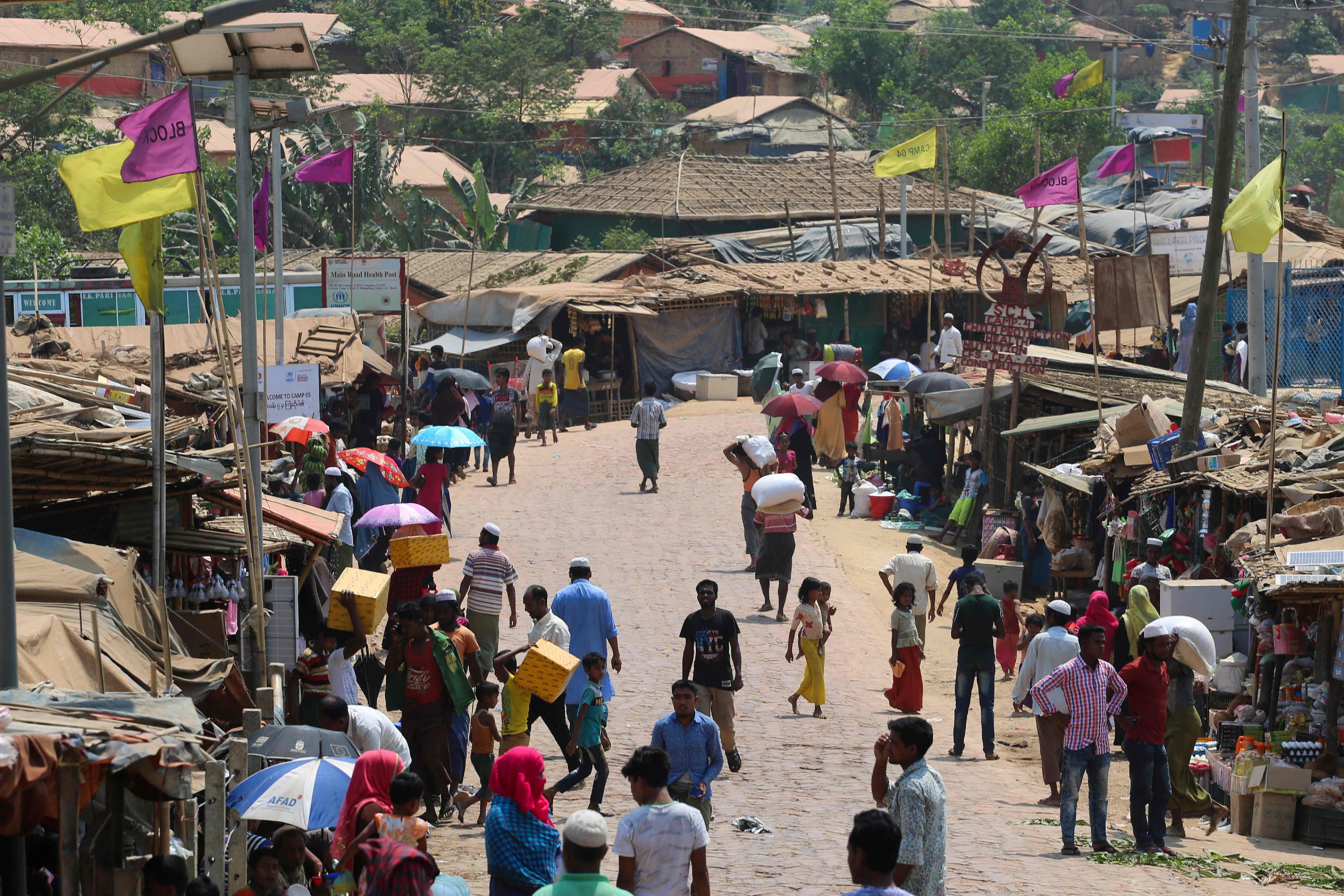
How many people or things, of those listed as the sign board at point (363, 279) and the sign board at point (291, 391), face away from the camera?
0

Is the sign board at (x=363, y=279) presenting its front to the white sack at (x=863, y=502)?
no

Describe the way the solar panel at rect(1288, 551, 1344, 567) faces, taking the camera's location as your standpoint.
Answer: facing the viewer

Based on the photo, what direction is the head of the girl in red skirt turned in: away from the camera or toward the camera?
toward the camera

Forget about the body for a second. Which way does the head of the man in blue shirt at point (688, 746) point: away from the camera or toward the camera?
toward the camera

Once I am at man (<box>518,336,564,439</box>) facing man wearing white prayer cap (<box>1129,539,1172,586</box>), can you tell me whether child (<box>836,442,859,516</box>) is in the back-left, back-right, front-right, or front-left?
front-left

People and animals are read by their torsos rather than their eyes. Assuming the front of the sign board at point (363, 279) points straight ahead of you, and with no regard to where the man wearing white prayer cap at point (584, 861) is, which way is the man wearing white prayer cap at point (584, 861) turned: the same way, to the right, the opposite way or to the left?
the opposite way

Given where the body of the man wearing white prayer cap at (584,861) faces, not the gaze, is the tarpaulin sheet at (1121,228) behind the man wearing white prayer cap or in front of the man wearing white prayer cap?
in front

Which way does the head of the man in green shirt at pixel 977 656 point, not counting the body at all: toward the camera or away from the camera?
away from the camera

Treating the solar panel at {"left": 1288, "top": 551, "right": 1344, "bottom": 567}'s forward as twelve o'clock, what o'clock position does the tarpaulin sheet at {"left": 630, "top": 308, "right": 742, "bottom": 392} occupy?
The tarpaulin sheet is roughly at 5 o'clock from the solar panel.

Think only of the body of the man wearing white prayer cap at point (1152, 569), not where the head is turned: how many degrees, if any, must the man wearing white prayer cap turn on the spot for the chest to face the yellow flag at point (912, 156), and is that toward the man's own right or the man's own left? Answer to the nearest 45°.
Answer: approximately 180°

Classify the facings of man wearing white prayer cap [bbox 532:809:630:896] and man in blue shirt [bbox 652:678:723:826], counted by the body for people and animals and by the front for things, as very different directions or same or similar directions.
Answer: very different directions

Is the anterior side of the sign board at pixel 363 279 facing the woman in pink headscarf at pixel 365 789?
yes

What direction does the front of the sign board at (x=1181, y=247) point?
toward the camera

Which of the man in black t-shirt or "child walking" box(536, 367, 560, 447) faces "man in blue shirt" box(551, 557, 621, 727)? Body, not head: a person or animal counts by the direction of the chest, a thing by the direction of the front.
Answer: the child walking

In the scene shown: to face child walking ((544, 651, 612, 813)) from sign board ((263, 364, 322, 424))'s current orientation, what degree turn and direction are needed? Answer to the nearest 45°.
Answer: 0° — it already faces them

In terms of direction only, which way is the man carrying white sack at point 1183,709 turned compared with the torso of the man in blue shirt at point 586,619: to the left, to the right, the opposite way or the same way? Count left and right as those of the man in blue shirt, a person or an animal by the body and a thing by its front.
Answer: to the left

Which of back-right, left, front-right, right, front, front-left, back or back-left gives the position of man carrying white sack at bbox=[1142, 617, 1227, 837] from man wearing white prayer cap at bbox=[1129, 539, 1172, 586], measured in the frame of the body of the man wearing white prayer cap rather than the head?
front

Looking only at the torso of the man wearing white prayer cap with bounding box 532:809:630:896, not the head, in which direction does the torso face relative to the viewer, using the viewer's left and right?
facing away from the viewer
